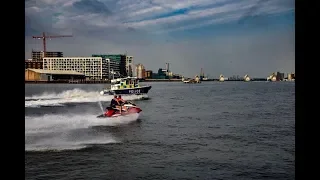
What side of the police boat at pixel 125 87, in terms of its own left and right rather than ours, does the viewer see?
right
